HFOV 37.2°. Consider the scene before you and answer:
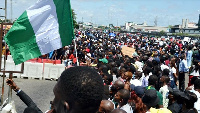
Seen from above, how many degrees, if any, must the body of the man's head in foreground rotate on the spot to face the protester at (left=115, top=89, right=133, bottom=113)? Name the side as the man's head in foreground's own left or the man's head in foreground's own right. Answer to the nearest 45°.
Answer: approximately 45° to the man's head in foreground's own right

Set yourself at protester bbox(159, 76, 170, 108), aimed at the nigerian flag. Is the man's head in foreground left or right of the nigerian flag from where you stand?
left

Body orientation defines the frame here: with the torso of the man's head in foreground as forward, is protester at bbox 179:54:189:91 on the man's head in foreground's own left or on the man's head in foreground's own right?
on the man's head in foreground's own right

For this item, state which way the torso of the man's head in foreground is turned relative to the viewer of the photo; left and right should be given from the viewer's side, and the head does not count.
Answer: facing away from the viewer and to the left of the viewer

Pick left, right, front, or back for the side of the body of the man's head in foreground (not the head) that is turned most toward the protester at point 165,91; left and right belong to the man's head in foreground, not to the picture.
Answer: right

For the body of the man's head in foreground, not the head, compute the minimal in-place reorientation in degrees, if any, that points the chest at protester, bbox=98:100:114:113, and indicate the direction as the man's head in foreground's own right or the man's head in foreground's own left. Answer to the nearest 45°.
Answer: approximately 45° to the man's head in foreground's own right
